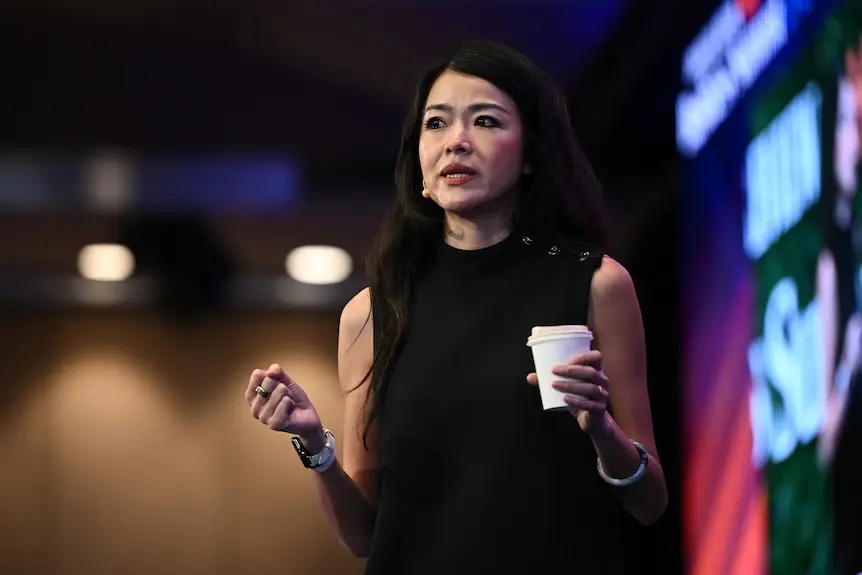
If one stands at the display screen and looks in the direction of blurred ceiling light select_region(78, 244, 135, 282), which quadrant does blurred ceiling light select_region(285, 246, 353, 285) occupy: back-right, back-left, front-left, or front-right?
front-right

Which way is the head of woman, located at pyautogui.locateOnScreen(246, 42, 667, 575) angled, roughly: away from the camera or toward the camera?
toward the camera

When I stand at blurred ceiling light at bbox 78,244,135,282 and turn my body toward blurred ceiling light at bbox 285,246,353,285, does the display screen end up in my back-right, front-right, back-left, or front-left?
front-right

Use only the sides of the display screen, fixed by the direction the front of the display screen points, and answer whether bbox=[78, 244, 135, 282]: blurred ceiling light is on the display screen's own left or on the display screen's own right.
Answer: on the display screen's own right

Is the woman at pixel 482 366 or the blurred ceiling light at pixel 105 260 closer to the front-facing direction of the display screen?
the woman

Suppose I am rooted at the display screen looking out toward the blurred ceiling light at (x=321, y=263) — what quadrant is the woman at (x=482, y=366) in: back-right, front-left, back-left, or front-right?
back-left

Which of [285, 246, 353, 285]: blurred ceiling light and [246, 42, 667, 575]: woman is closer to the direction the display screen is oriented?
the woman

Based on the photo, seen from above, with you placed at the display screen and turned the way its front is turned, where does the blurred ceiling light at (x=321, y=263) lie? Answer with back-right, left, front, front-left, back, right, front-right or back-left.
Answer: right

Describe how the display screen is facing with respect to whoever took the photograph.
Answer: facing the viewer and to the left of the viewer

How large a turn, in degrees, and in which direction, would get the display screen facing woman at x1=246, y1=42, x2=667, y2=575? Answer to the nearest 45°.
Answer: approximately 45° to its left
